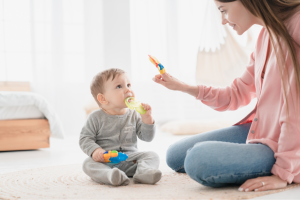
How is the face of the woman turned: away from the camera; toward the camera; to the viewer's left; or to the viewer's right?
to the viewer's left

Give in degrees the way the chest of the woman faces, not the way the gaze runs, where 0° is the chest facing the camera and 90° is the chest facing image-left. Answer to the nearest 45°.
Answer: approximately 90°

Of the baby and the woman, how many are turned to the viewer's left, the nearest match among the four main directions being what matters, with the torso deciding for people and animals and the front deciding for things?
1

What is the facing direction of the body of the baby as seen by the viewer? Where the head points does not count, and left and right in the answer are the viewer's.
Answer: facing the viewer and to the right of the viewer

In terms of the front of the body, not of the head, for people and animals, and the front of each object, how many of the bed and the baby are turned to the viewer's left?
0

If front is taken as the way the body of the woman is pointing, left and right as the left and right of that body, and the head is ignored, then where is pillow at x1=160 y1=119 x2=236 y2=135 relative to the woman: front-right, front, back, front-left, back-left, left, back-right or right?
right
